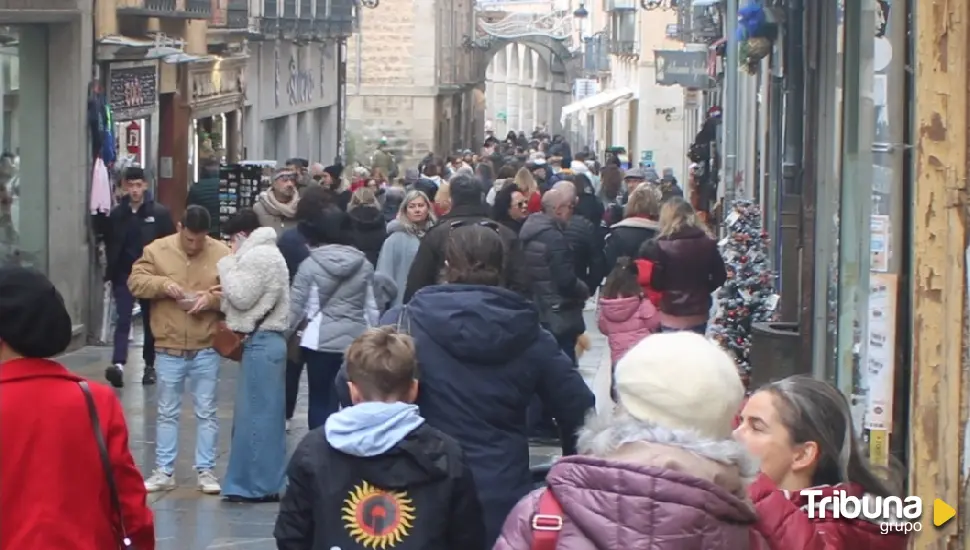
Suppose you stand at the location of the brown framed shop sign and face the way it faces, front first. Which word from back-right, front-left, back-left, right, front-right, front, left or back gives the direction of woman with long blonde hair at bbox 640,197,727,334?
front-right

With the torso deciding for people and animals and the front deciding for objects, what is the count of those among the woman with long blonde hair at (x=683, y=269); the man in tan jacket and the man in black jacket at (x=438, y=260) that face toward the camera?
1

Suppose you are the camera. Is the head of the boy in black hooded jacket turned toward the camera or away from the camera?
away from the camera

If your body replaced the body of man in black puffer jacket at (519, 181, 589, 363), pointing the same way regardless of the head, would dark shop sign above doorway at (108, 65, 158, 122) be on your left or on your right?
on your left

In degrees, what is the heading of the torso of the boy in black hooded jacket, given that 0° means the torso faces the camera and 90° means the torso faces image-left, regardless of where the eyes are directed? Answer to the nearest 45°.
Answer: approximately 180°

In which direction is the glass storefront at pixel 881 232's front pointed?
to the viewer's left

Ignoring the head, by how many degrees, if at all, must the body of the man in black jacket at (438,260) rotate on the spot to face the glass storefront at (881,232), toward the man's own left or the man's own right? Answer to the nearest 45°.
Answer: approximately 135° to the man's own right

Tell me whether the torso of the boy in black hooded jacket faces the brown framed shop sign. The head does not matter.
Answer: yes

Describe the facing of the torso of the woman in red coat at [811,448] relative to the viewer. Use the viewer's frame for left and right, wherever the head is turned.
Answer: facing to the left of the viewer

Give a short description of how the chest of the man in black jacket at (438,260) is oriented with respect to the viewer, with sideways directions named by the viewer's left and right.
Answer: facing away from the viewer

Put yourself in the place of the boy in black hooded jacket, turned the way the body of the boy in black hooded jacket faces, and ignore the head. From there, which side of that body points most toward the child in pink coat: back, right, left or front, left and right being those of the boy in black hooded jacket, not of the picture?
front

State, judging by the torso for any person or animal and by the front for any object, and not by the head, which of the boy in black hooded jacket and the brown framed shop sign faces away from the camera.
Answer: the boy in black hooded jacket
